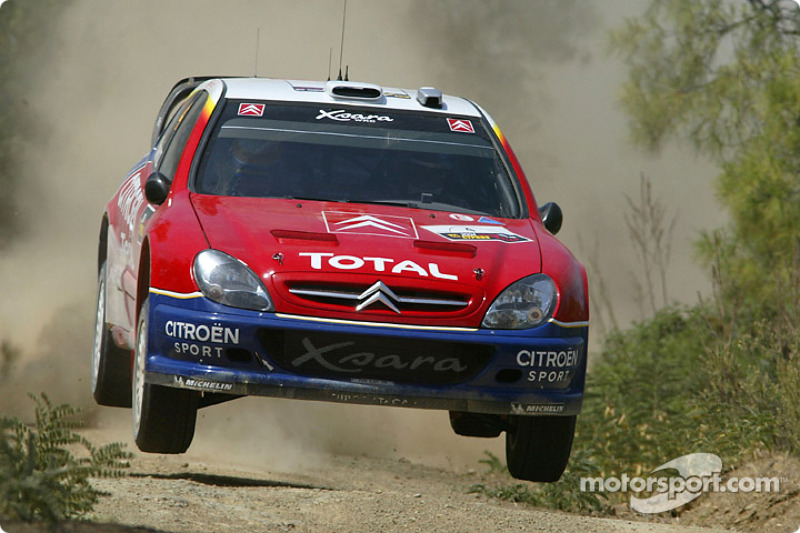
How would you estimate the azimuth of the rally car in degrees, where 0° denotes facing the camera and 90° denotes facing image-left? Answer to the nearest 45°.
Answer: approximately 0°

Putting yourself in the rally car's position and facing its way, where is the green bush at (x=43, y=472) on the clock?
The green bush is roughly at 2 o'clock from the rally car.
